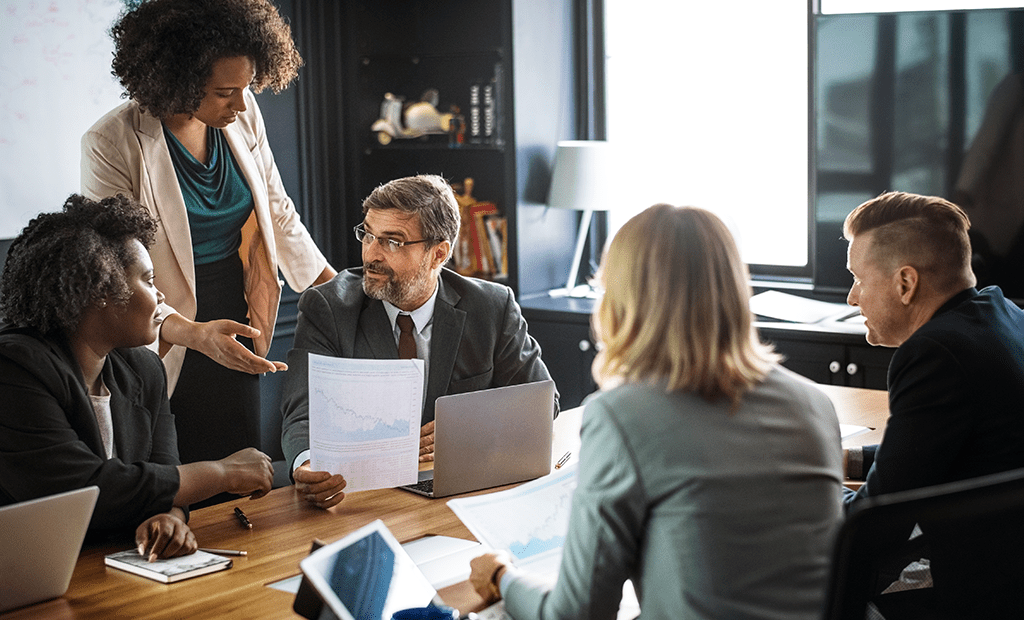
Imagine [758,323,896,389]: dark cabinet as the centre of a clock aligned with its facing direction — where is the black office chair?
The black office chair is roughly at 12 o'clock from the dark cabinet.

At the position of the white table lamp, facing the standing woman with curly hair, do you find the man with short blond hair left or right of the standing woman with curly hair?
left

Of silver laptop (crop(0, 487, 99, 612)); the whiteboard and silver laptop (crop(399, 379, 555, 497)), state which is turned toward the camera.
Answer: the whiteboard

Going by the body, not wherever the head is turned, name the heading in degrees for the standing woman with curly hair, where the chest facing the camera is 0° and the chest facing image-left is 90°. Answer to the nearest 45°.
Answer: approximately 315°

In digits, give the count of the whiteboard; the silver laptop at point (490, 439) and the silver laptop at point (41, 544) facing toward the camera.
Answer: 1

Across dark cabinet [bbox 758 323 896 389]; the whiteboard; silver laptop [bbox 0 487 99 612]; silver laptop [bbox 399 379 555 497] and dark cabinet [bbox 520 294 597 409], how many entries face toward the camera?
3

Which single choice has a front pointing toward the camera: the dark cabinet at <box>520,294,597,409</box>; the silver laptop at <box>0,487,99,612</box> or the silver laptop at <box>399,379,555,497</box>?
the dark cabinet

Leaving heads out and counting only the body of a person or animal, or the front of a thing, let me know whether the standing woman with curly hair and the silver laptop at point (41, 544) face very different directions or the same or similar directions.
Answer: very different directions

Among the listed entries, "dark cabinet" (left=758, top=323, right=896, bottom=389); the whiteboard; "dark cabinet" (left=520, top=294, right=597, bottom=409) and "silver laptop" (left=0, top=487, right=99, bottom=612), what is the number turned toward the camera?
3

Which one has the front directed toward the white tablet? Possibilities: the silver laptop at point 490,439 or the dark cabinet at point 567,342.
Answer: the dark cabinet

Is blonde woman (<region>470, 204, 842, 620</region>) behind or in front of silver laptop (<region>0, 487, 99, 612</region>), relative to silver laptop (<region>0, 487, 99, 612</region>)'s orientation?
behind

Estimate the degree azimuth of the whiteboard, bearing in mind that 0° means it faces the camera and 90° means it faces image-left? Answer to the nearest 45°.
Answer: approximately 0°

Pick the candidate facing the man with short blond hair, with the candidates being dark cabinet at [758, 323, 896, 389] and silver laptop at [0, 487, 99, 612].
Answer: the dark cabinet

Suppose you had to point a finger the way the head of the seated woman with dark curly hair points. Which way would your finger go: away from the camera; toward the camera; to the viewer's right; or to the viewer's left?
to the viewer's right

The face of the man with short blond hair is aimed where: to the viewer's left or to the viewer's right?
to the viewer's left
